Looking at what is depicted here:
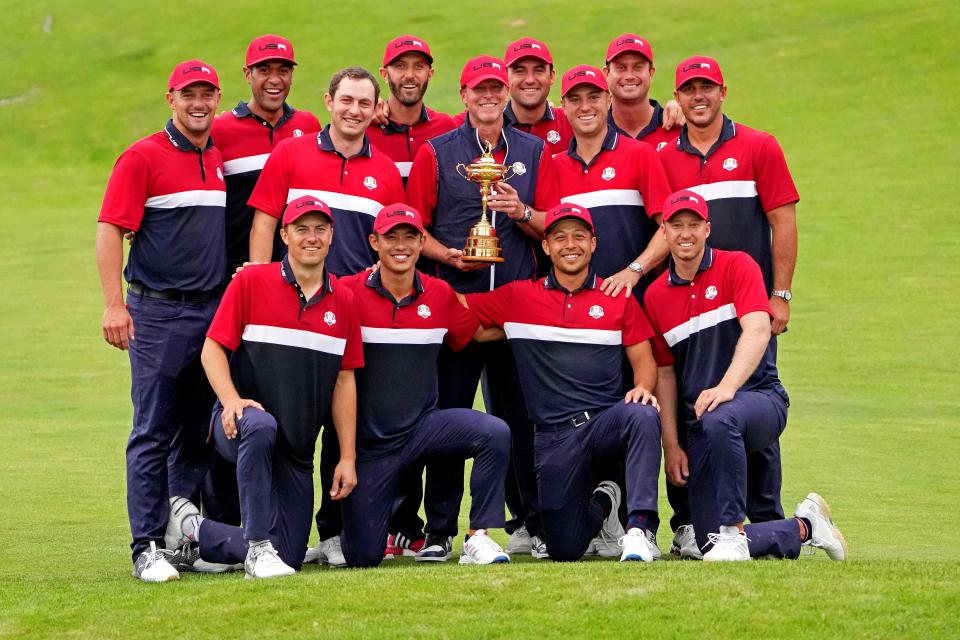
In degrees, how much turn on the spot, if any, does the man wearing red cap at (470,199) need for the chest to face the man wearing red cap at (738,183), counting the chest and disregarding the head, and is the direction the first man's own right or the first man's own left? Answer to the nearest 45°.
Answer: approximately 90° to the first man's own left

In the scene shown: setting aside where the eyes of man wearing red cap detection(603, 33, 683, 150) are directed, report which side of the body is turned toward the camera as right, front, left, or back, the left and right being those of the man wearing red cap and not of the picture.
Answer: front

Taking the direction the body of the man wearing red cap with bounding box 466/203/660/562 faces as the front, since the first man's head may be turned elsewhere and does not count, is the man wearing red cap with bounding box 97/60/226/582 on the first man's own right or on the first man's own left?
on the first man's own right

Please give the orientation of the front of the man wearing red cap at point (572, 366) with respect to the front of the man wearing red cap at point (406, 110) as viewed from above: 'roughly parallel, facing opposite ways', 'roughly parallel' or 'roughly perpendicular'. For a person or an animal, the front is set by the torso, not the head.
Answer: roughly parallel

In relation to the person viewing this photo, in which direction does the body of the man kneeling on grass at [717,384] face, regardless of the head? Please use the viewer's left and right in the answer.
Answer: facing the viewer and to the left of the viewer

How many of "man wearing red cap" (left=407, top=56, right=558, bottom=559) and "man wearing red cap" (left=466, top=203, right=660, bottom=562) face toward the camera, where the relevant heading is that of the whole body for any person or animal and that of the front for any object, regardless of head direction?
2
